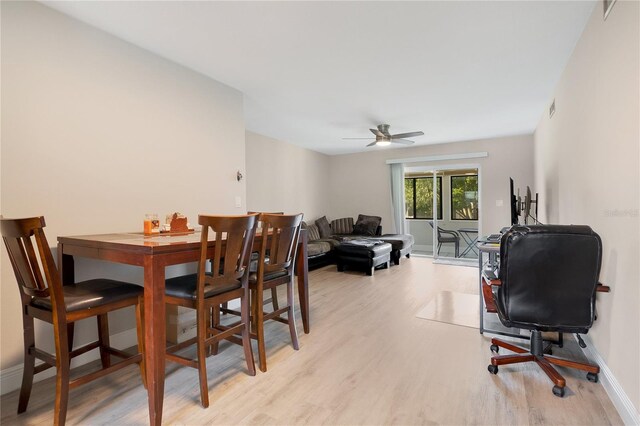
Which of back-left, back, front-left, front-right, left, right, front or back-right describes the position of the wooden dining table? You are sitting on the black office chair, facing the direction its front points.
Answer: back-left

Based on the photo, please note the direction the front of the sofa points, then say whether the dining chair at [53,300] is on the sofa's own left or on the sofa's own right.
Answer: on the sofa's own right

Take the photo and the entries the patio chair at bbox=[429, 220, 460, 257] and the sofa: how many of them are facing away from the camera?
0

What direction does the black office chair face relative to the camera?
away from the camera

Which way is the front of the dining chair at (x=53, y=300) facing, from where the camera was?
facing away from the viewer and to the right of the viewer

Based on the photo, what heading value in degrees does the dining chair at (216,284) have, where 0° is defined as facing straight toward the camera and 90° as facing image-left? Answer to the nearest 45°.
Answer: approximately 135°

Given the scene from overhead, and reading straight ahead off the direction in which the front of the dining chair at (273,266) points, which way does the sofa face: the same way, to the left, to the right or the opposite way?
the opposite way

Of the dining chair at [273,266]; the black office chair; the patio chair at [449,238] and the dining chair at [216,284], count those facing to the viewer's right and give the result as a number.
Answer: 1

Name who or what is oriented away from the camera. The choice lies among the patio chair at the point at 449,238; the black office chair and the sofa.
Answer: the black office chair

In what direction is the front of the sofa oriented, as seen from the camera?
facing the viewer and to the right of the viewer

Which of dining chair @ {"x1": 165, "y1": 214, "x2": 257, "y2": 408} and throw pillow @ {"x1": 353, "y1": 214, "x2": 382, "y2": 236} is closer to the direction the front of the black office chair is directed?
the throw pillow
